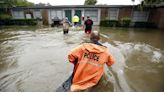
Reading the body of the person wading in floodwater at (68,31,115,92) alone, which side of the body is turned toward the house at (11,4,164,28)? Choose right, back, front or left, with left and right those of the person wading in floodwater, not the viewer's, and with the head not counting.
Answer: front

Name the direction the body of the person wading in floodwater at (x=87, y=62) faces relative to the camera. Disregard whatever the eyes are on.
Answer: away from the camera

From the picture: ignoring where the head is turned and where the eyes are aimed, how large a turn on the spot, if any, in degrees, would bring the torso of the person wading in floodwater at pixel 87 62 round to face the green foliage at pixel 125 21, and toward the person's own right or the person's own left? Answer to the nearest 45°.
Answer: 0° — they already face it

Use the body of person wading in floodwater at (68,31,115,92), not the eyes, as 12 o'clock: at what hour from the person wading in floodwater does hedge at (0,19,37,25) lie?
The hedge is roughly at 11 o'clock from the person wading in floodwater.
